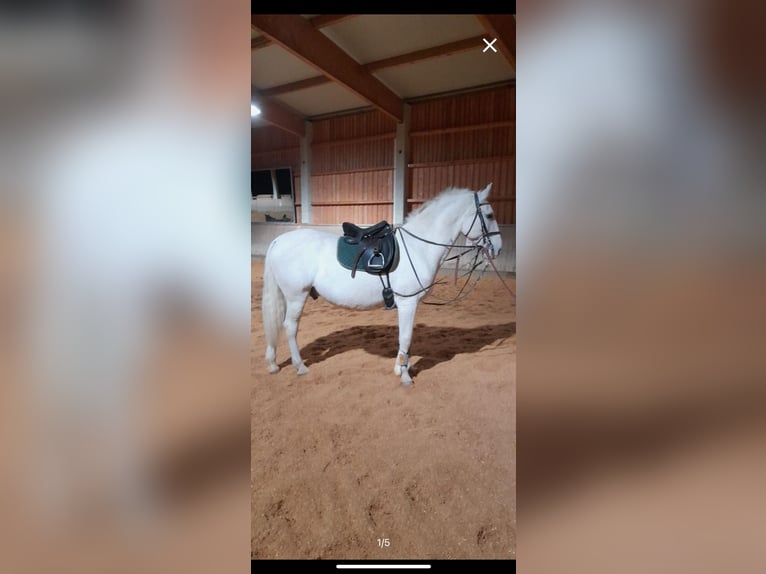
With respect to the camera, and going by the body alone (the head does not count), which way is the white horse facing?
to the viewer's right
